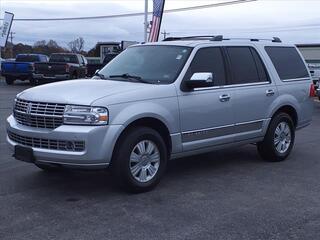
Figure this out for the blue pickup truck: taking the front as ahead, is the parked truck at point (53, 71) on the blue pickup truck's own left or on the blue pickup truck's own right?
on the blue pickup truck's own right

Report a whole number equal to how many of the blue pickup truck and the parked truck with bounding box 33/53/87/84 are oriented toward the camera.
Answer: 0

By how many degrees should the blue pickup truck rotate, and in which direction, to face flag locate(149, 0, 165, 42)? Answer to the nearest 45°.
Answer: approximately 90° to its right

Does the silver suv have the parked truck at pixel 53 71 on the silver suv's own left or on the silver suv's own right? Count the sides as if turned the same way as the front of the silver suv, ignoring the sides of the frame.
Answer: on the silver suv's own right

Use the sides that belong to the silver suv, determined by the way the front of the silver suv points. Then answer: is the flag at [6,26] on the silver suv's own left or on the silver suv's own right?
on the silver suv's own right

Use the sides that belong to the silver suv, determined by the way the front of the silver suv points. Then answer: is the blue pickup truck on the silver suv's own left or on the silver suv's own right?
on the silver suv's own right

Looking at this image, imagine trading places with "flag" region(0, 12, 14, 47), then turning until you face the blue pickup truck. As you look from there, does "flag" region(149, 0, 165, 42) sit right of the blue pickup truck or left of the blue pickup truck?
left

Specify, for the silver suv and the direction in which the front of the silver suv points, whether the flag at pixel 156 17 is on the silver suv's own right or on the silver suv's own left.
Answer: on the silver suv's own right
